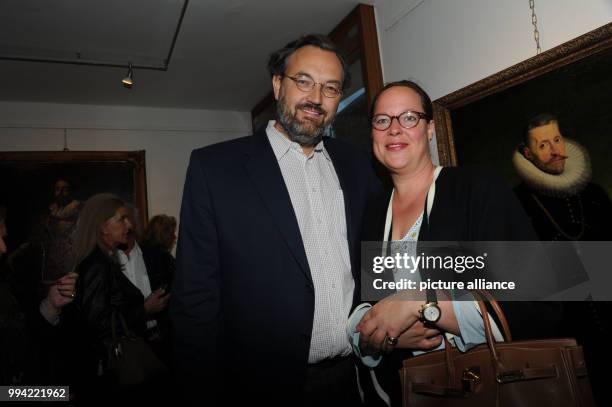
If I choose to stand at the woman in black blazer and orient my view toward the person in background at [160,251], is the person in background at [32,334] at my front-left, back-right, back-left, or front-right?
front-left

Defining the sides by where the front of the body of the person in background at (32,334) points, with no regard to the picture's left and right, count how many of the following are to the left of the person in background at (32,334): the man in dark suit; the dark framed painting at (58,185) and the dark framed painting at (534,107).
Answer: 1

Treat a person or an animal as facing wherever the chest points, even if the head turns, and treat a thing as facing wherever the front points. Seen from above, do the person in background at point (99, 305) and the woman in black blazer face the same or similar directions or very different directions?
very different directions

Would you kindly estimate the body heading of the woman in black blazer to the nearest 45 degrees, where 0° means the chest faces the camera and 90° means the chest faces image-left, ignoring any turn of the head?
approximately 45°

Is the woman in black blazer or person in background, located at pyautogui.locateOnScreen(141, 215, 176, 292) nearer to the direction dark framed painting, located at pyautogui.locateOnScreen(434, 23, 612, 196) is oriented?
the woman in black blazer

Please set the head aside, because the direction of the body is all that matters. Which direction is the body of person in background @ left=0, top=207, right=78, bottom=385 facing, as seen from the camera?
to the viewer's right

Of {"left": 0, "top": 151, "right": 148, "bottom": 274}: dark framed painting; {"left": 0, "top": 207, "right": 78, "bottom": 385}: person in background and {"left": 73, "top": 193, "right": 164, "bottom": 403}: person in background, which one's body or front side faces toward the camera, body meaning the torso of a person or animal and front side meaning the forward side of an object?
the dark framed painting

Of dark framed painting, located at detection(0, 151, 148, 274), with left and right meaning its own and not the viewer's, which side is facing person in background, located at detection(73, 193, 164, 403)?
front

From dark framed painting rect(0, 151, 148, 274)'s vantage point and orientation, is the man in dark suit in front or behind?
in front

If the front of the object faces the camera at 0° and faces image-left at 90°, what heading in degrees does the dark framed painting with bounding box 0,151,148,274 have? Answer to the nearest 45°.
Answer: approximately 0°
